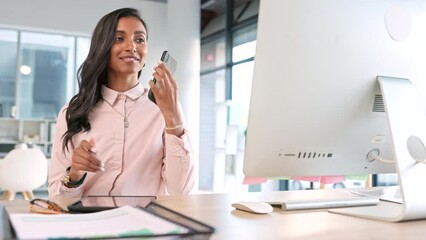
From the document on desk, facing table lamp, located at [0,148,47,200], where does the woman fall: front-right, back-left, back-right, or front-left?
front-right

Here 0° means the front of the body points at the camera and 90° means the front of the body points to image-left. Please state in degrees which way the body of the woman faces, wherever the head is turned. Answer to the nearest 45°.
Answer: approximately 315°

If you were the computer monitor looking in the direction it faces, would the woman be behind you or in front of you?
in front

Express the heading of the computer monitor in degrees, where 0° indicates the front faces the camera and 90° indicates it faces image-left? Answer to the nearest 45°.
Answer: approximately 135°

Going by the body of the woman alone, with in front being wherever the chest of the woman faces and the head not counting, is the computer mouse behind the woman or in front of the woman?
in front

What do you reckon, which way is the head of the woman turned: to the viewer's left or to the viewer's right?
to the viewer's right

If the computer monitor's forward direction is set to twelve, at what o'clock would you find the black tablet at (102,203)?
The black tablet is roughly at 10 o'clock from the computer monitor.

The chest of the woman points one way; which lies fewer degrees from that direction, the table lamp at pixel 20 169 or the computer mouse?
the computer mouse

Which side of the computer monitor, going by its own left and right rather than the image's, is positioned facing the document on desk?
left

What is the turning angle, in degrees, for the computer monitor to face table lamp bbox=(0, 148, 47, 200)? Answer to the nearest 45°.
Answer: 0° — it already faces it

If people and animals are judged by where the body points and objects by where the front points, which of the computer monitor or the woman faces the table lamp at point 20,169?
the computer monitor
